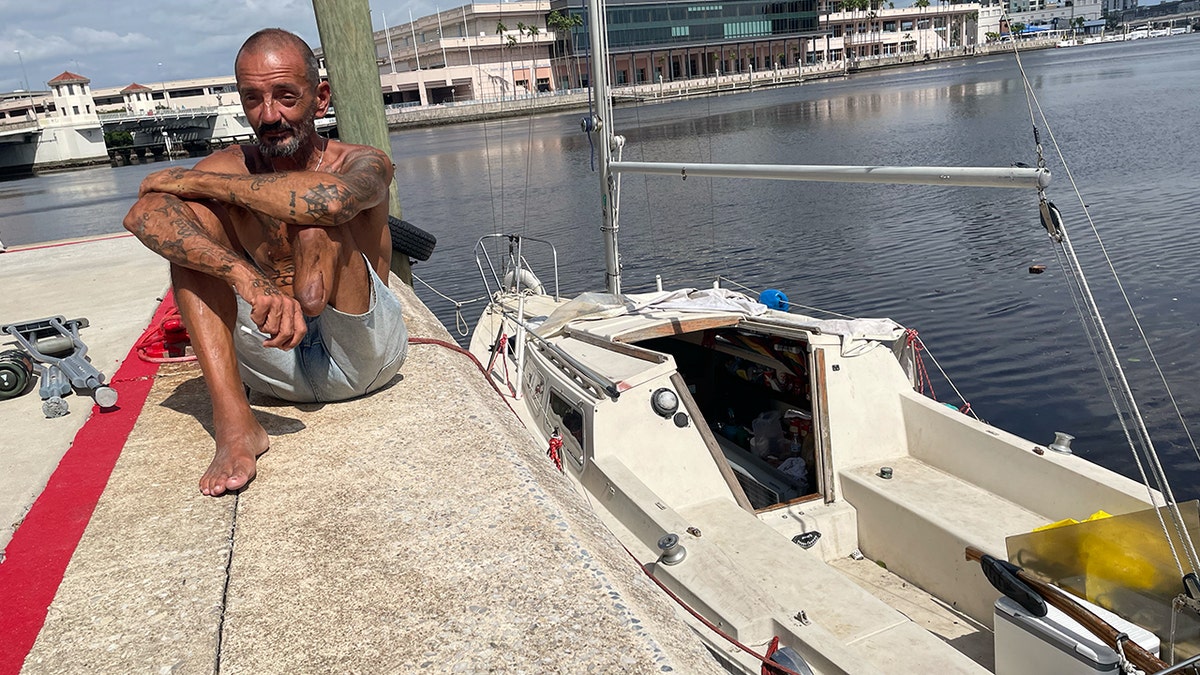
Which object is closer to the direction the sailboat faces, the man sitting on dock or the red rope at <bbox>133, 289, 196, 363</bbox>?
the red rope

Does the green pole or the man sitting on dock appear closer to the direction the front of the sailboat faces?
the green pole

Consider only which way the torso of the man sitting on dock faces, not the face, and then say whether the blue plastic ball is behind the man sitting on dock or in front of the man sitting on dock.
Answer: behind

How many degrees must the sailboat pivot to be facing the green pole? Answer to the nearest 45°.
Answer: approximately 45° to its left

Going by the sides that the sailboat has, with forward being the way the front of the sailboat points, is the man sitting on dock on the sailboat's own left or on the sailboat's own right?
on the sailboat's own left

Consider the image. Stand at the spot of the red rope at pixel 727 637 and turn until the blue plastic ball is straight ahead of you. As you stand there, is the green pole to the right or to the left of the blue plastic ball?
left

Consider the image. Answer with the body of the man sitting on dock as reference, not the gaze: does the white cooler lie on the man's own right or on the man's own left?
on the man's own left

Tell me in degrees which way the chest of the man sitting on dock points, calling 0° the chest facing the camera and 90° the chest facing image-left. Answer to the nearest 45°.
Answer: approximately 45°

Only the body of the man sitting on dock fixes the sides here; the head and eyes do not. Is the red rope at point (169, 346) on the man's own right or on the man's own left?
on the man's own right

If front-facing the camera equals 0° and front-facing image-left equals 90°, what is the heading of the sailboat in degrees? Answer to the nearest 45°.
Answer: approximately 135°
